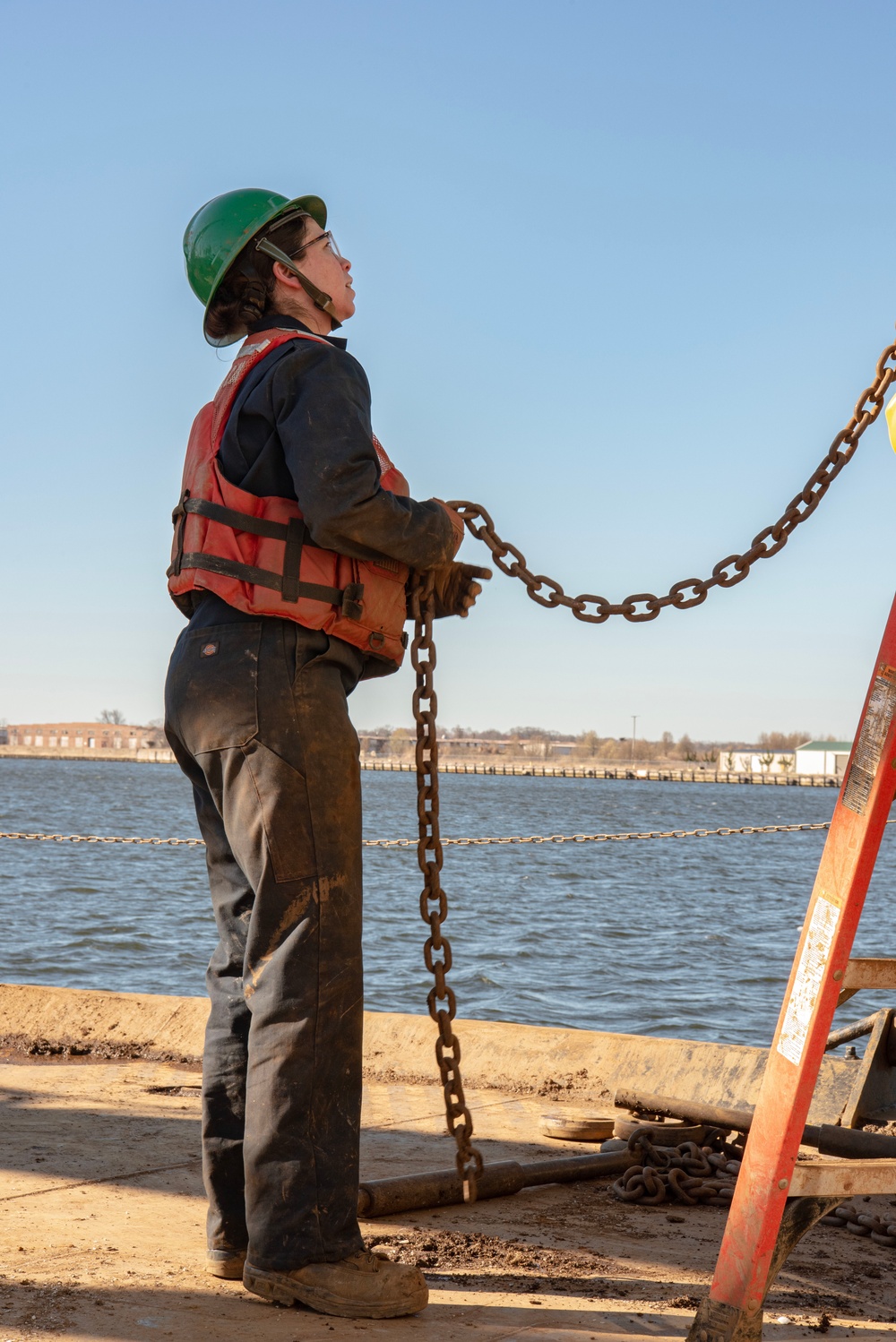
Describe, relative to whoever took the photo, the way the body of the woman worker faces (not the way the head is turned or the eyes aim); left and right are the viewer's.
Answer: facing to the right of the viewer

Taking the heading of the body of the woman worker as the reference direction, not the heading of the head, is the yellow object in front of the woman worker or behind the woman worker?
in front

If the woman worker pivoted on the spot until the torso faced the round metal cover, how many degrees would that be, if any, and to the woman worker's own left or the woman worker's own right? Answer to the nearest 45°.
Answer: approximately 45° to the woman worker's own left

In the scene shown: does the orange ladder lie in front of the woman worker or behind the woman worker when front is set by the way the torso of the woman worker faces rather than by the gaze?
in front

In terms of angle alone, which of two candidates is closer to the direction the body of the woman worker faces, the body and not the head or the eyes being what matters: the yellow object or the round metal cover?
the yellow object

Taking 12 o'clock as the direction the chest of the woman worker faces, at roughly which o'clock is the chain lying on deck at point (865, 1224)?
The chain lying on deck is roughly at 11 o'clock from the woman worker.

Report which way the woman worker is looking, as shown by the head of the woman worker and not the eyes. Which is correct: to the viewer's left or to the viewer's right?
to the viewer's right

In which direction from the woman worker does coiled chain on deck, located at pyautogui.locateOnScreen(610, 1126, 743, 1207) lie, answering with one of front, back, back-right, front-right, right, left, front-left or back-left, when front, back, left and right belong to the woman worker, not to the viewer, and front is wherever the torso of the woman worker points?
front-left
